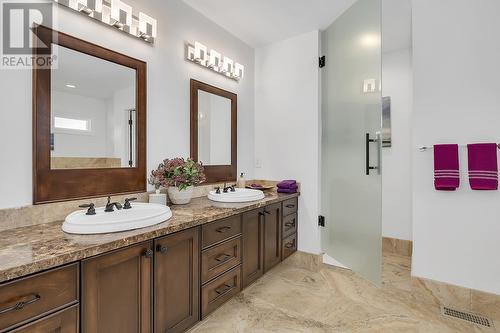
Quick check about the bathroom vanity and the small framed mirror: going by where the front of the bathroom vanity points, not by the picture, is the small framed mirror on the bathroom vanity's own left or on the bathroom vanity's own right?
on the bathroom vanity's own left

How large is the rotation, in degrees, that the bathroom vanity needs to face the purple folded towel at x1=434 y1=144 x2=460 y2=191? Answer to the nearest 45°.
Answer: approximately 45° to its left

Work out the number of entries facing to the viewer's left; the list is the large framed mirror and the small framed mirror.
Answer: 0

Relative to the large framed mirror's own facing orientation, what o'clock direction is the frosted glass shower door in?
The frosted glass shower door is roughly at 11 o'clock from the large framed mirror.

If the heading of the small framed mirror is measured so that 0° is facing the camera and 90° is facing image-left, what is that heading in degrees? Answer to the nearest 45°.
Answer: approximately 315°

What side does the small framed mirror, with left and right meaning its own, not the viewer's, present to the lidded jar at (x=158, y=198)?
right

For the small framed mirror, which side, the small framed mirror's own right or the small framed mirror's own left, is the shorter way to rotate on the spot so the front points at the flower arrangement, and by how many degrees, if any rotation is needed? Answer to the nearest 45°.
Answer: approximately 90° to the small framed mirror's own right
